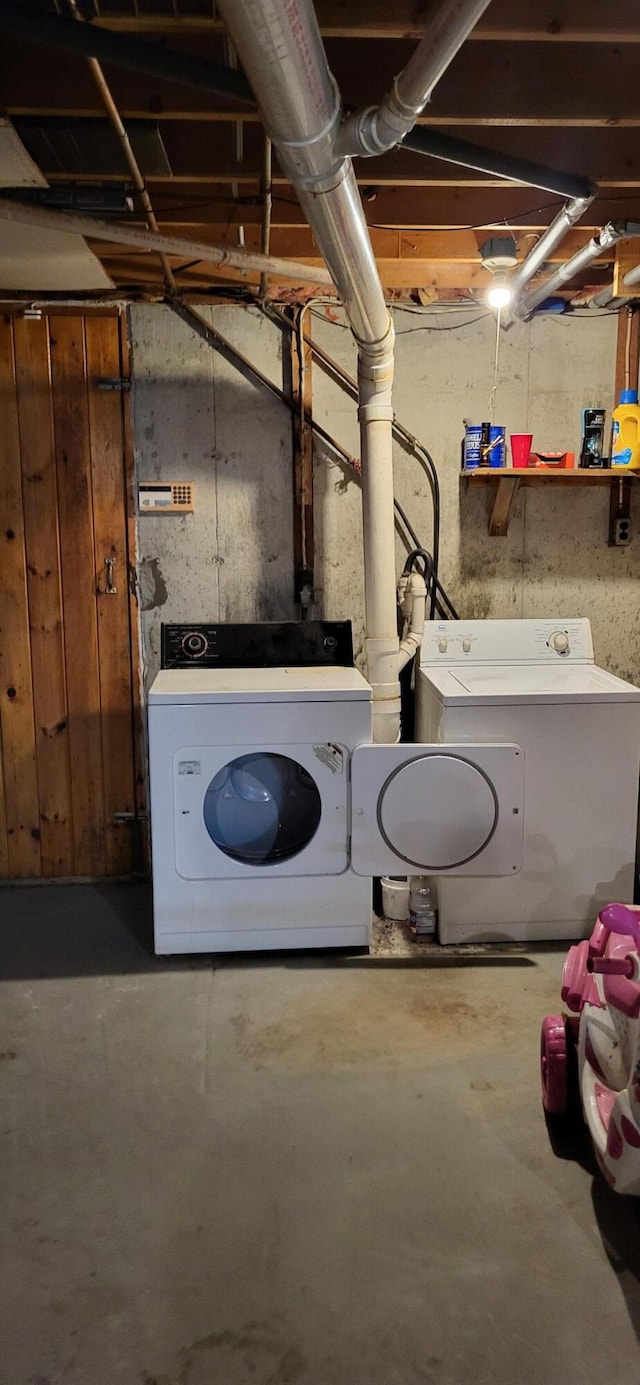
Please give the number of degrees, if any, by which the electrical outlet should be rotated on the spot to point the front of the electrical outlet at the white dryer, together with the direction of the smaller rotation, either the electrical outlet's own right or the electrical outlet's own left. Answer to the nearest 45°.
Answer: approximately 45° to the electrical outlet's own right

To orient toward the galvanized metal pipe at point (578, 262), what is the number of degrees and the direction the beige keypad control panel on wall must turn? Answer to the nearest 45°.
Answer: approximately 45° to its left

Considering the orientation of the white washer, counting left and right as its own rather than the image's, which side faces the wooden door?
right

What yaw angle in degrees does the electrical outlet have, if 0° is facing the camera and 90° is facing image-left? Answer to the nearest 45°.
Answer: approximately 0°
